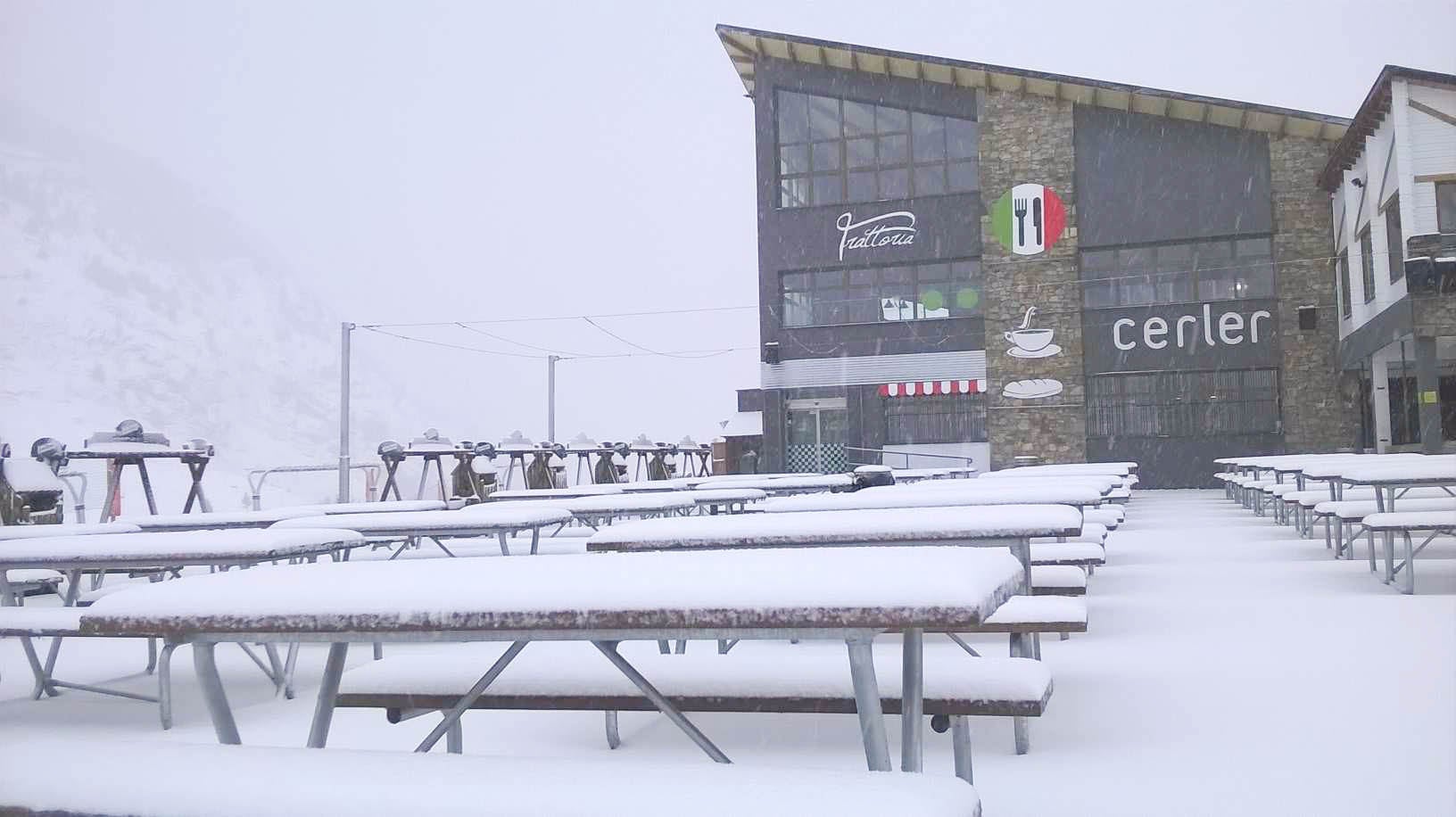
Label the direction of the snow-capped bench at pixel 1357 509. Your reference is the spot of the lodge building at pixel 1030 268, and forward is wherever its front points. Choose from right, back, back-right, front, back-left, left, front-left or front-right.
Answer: front

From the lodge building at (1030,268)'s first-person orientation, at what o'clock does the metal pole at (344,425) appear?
The metal pole is roughly at 2 o'clock from the lodge building.

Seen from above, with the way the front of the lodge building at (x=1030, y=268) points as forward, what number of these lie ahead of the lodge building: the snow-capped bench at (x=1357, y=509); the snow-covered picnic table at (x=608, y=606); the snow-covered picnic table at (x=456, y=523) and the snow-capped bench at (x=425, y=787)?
4

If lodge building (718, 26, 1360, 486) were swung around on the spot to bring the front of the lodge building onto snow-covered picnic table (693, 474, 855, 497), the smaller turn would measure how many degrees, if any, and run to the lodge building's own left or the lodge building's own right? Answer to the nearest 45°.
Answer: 0° — it already faces it

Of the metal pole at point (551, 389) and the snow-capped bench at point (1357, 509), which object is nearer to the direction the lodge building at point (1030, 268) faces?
the snow-capped bench

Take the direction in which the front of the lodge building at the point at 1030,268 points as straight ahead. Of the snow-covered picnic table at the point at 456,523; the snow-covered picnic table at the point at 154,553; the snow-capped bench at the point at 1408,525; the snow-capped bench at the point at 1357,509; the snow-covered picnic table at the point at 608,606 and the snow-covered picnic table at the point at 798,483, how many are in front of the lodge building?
6

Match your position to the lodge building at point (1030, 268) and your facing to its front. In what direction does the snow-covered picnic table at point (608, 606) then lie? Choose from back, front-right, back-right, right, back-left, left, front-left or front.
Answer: front

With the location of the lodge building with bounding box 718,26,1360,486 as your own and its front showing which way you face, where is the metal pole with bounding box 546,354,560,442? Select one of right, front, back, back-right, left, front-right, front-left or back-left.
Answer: right

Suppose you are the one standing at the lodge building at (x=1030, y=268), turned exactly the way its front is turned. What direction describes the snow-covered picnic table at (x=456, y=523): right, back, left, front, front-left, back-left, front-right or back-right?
front

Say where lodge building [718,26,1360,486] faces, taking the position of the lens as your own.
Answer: facing the viewer

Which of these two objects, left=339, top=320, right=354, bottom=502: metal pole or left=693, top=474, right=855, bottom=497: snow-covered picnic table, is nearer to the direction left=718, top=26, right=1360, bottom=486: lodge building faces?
the snow-covered picnic table

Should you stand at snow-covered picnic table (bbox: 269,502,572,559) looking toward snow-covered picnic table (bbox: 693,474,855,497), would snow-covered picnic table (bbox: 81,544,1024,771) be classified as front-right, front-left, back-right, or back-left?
back-right

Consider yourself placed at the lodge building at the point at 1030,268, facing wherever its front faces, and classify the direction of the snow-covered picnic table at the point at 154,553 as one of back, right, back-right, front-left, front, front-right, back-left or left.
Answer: front

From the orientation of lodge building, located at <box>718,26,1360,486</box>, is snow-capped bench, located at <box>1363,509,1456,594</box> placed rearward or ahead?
ahead

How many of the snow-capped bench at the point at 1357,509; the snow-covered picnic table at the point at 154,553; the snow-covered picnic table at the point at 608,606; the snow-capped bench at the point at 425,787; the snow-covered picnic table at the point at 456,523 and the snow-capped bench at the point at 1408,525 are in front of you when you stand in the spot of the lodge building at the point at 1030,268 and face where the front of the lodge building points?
6
